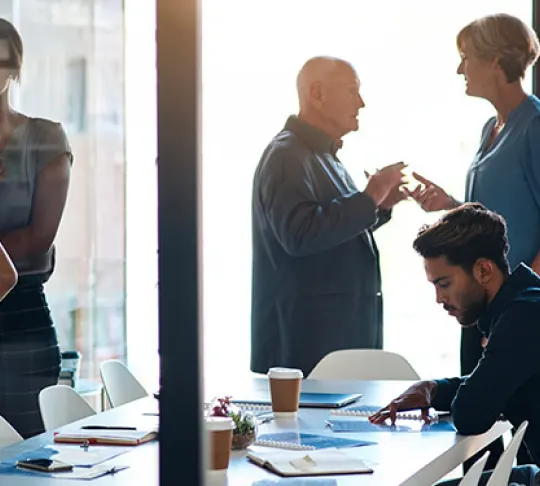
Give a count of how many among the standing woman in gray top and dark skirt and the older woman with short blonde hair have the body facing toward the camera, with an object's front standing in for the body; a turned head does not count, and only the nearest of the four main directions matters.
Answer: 1

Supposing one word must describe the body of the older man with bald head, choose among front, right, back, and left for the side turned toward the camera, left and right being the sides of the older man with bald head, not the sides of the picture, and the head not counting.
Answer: right

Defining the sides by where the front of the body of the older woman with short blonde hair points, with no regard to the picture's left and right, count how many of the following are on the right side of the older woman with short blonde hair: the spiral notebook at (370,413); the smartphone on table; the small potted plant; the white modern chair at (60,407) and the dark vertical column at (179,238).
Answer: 0

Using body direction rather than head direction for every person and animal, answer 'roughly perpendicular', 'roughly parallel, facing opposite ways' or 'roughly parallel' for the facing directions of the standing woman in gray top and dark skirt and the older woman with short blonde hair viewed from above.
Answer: roughly perpendicular

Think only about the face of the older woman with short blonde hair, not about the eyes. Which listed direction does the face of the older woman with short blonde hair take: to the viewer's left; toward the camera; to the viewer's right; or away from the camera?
to the viewer's left

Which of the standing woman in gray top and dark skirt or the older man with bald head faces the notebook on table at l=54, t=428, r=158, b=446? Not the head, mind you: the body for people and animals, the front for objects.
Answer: the standing woman in gray top and dark skirt

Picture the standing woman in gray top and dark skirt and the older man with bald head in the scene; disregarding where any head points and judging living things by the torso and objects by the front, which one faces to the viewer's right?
the older man with bald head

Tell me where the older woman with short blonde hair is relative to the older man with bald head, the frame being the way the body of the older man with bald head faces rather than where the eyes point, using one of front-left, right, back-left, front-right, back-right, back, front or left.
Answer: front

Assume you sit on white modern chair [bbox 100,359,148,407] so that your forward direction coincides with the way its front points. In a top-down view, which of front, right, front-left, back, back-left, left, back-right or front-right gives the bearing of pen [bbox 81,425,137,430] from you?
front-right

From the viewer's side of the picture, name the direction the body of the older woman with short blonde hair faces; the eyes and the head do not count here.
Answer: to the viewer's left

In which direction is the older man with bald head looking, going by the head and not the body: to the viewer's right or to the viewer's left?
to the viewer's right

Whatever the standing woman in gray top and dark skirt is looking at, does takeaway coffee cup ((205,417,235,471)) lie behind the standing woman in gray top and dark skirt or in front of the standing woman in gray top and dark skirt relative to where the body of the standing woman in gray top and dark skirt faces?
in front

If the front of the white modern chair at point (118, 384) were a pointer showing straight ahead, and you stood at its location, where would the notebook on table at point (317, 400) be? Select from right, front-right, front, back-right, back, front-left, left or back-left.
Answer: front

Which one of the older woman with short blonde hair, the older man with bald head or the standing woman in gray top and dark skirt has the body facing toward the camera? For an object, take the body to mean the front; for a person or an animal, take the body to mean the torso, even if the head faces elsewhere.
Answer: the standing woman in gray top and dark skirt

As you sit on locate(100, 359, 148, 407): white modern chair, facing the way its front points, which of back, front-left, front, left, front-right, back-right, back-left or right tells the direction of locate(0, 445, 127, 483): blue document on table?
front-right

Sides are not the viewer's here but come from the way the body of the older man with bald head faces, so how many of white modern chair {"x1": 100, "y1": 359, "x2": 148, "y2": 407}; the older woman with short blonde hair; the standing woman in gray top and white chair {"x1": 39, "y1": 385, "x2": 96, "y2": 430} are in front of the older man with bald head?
1

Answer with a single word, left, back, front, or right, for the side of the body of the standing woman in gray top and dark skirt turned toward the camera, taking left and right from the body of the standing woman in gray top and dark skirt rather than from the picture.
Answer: front

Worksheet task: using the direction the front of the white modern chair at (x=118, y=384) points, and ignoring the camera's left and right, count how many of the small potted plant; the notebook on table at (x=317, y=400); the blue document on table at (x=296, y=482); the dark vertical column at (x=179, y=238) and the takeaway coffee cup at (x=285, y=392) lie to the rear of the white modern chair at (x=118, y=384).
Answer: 0
